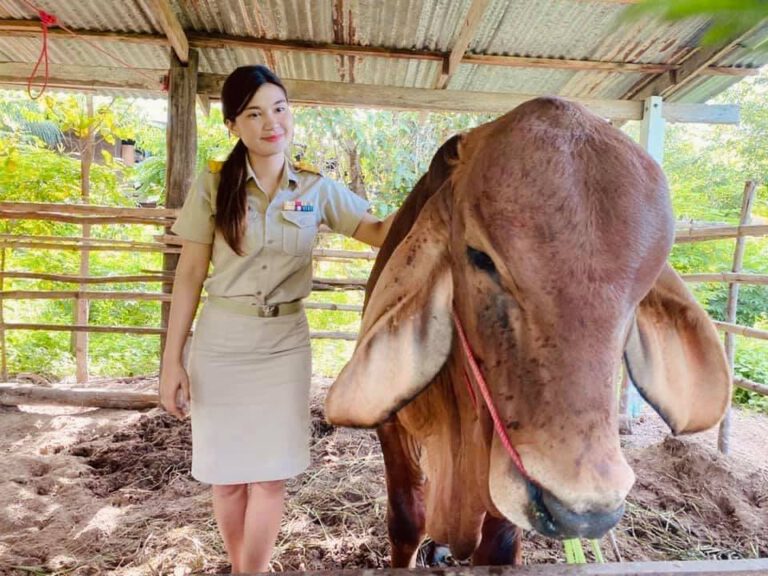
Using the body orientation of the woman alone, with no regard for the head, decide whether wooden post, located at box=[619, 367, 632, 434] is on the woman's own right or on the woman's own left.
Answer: on the woman's own left

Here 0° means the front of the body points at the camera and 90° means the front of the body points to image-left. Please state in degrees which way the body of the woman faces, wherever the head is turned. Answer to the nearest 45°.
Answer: approximately 0°

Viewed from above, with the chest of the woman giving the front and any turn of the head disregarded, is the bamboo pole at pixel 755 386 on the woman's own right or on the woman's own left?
on the woman's own left
